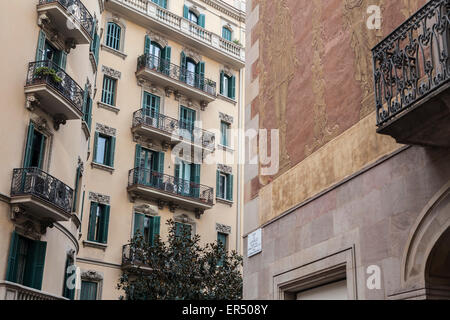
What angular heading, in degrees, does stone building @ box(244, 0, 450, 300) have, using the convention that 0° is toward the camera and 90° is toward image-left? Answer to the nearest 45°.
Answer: approximately 45°
